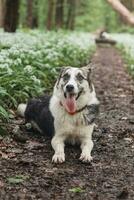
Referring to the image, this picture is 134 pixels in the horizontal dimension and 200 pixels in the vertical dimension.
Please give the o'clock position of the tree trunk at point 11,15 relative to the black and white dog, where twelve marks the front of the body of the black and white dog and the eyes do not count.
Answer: The tree trunk is roughly at 7 o'clock from the black and white dog.

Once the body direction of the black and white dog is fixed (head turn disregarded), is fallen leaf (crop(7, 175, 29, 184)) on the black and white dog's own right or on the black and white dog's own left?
on the black and white dog's own right

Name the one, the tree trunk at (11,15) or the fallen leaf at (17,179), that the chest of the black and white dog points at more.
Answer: the fallen leaf

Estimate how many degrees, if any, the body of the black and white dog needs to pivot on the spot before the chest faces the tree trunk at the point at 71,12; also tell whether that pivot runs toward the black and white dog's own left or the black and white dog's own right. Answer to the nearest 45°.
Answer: approximately 135° to the black and white dog's own left

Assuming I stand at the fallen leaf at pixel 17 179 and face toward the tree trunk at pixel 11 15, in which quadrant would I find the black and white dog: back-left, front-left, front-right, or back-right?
front-right
